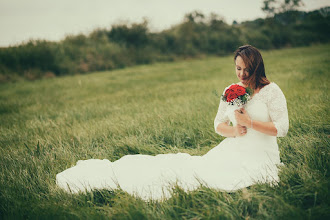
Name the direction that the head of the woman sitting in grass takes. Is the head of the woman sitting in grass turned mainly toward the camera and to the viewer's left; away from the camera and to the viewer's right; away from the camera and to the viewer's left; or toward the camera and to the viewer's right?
toward the camera and to the viewer's left

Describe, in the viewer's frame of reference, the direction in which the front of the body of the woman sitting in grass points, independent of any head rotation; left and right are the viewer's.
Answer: facing the viewer and to the left of the viewer
